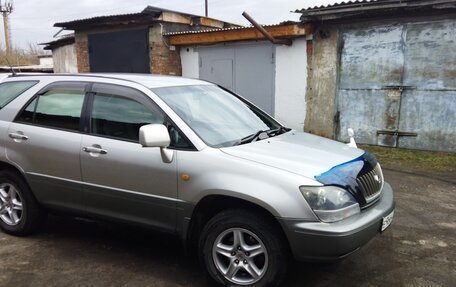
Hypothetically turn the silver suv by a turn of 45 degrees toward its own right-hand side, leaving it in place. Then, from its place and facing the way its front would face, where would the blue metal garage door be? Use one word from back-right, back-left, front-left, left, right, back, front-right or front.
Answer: back-left

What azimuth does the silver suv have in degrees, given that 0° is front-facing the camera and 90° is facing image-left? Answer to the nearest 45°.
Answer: approximately 315°

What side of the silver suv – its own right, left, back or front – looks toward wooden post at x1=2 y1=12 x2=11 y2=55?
back

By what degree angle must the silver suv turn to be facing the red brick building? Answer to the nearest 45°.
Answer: approximately 135° to its left
